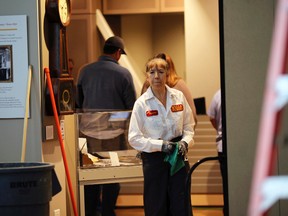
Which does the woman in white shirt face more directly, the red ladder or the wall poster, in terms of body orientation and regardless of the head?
the red ladder

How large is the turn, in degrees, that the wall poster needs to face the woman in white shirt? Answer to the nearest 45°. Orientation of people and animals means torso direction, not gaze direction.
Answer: approximately 90° to its left

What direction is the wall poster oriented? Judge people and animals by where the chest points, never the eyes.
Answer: toward the camera

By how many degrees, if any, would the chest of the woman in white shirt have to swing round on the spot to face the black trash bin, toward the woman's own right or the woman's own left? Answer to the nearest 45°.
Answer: approximately 45° to the woman's own right

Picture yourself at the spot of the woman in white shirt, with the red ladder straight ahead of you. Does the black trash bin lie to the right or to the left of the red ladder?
right

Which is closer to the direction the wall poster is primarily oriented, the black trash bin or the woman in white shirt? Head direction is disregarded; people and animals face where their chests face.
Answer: the black trash bin

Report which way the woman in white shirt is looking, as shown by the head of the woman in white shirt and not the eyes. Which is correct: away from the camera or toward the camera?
toward the camera

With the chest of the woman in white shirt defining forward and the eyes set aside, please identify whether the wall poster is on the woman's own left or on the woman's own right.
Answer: on the woman's own right

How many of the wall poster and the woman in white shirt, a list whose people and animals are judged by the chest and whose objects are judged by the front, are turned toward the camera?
2

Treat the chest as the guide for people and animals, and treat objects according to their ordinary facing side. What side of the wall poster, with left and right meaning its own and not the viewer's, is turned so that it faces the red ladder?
front

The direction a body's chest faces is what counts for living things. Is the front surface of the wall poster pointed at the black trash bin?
yes

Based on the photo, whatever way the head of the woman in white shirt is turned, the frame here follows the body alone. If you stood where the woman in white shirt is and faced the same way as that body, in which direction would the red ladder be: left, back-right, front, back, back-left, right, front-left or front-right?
front

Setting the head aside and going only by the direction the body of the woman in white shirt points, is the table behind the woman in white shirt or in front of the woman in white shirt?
behind
